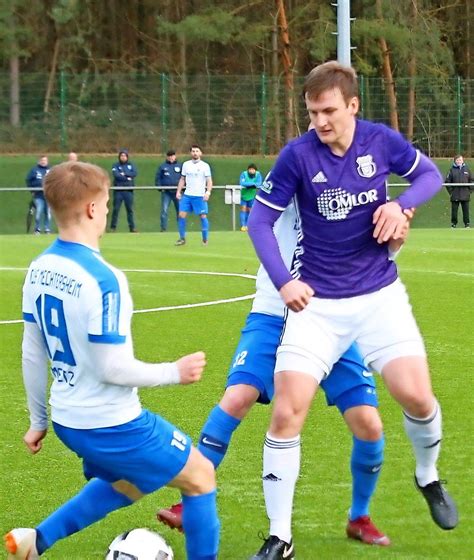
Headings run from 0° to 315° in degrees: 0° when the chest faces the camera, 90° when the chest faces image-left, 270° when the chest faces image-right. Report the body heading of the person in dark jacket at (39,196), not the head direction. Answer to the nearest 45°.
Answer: approximately 315°

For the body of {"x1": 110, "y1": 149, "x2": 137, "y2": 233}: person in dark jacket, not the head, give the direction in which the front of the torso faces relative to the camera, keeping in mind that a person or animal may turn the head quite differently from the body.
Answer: toward the camera

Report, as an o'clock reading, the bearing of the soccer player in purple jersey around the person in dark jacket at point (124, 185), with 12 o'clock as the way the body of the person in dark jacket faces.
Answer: The soccer player in purple jersey is roughly at 12 o'clock from the person in dark jacket.

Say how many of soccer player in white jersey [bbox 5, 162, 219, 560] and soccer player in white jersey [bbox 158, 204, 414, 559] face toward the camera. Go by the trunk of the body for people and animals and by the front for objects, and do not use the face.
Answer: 1

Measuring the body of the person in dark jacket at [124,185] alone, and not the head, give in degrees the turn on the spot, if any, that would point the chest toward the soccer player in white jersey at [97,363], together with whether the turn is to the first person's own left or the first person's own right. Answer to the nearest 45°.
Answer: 0° — they already face them

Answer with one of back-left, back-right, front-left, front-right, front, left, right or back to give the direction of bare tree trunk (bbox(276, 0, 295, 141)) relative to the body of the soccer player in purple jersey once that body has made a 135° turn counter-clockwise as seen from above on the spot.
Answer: front-left

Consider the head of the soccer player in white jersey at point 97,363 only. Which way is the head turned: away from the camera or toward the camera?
away from the camera

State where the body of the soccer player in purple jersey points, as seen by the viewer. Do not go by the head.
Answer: toward the camera

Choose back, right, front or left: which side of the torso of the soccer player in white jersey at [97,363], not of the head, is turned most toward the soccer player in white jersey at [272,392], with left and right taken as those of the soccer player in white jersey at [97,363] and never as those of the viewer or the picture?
front
